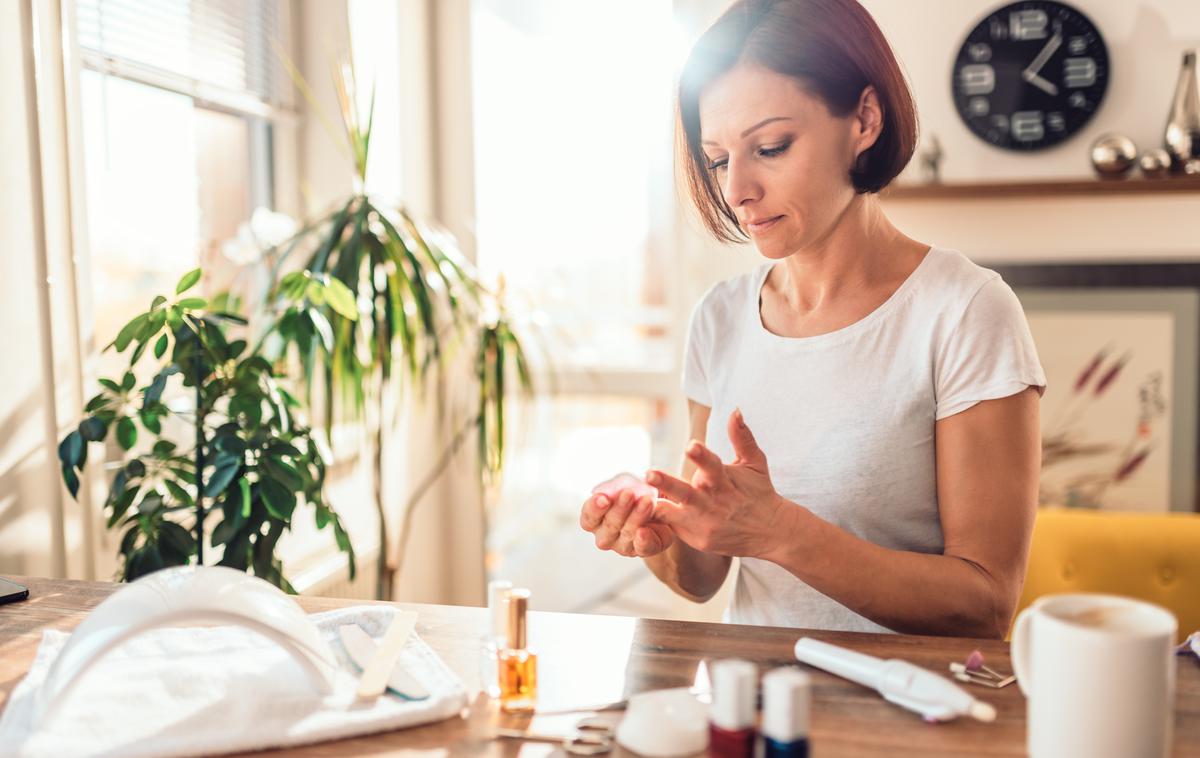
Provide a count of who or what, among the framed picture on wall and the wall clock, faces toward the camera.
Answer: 2

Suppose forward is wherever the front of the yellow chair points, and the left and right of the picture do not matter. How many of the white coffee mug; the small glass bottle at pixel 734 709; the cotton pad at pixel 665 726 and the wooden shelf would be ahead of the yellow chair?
3

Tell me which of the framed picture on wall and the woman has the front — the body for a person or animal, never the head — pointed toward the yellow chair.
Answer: the framed picture on wall

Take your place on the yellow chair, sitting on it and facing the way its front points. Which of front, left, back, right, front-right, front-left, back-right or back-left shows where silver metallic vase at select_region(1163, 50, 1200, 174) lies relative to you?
back

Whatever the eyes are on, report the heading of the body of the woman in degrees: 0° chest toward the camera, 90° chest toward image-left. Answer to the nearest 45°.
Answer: approximately 45°

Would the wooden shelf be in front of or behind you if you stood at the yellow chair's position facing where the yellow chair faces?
behind

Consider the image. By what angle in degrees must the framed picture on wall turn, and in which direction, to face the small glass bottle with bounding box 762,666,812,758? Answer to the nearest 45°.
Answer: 0° — it already faces it

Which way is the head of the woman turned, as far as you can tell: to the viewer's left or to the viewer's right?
to the viewer's left

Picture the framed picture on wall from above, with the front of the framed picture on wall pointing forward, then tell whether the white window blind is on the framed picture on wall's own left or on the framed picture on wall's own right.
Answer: on the framed picture on wall's own right

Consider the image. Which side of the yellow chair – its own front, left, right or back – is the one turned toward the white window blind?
right

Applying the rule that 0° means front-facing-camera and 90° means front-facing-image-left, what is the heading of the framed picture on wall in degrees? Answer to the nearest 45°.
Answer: approximately 0°
